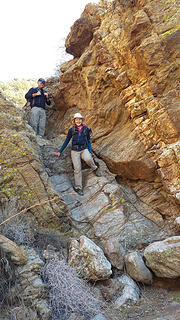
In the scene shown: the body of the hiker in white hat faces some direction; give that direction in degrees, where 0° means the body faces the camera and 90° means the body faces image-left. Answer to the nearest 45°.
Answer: approximately 0°

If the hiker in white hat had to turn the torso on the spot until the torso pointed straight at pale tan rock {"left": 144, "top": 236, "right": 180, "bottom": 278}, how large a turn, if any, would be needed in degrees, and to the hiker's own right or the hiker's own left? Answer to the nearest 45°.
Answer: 0° — they already face it

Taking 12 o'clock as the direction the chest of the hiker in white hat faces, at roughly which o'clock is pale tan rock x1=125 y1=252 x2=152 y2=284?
The pale tan rock is roughly at 12 o'clock from the hiker in white hat.

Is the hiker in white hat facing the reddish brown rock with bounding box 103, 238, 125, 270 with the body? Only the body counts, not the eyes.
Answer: yes
